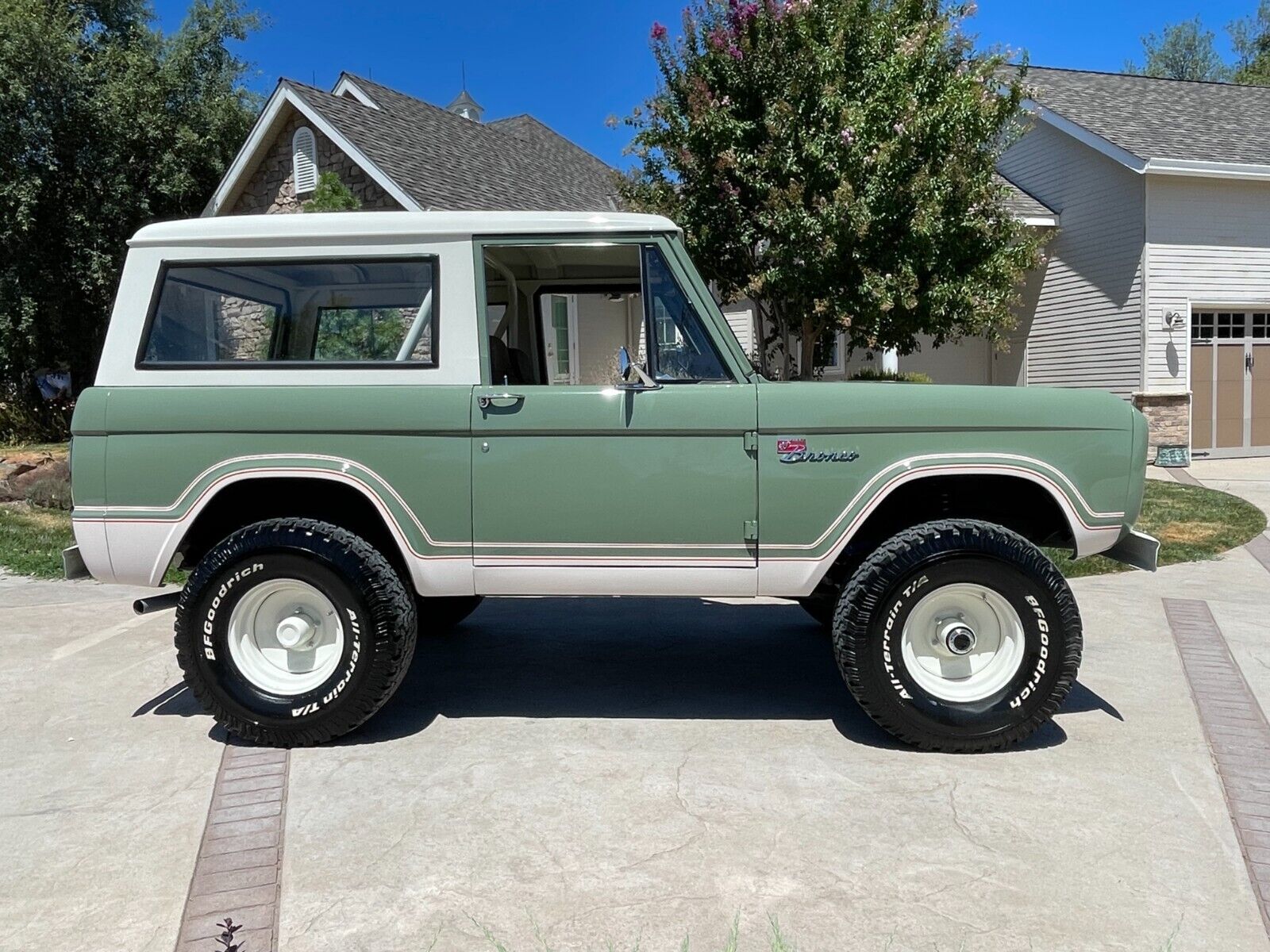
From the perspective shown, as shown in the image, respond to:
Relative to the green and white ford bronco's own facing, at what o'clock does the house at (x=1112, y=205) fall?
The house is roughly at 10 o'clock from the green and white ford bronco.

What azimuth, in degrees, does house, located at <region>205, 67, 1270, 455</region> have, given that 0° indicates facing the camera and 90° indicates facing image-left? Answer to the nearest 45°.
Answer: approximately 0°

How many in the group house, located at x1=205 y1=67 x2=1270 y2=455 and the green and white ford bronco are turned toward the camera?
1

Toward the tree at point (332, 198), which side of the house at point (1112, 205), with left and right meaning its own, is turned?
right

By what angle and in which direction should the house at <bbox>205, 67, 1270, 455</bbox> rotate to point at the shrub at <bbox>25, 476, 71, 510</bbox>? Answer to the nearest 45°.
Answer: approximately 45° to its right

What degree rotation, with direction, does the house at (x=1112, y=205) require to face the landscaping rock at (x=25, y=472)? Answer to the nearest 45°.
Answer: approximately 45° to its right

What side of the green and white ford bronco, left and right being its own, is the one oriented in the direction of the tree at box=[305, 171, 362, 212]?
left

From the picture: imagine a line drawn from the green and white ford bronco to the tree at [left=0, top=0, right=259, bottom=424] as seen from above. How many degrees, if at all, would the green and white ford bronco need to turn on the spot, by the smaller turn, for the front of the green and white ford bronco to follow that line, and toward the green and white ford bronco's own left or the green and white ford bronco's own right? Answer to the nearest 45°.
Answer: approximately 135° to the green and white ford bronco's own left

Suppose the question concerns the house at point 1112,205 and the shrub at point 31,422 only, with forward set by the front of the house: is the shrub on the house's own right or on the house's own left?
on the house's own right

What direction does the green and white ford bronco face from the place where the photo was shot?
facing to the right of the viewer

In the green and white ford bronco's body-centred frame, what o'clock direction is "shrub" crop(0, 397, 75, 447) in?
The shrub is roughly at 8 o'clock from the green and white ford bronco.

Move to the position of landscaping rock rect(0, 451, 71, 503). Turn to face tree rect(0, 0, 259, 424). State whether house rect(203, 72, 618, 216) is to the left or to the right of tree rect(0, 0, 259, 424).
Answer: right

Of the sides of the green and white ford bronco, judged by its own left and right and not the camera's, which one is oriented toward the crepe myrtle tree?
left

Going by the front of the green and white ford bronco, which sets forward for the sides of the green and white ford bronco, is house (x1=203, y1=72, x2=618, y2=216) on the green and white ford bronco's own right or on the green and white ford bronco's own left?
on the green and white ford bronco's own left

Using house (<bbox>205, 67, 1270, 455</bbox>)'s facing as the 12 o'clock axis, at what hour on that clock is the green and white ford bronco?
The green and white ford bronco is roughly at 1 o'clock from the house.

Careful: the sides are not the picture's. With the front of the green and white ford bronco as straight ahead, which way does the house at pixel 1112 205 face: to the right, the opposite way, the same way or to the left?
to the right
